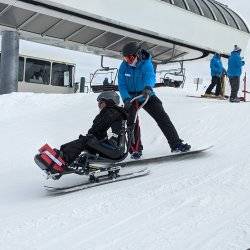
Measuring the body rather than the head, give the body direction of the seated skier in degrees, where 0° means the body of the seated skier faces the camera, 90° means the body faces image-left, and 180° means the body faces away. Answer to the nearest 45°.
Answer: approximately 90°

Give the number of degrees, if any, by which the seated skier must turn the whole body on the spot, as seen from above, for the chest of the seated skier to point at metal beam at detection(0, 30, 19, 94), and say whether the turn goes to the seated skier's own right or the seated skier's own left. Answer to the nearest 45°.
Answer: approximately 90° to the seated skier's own right

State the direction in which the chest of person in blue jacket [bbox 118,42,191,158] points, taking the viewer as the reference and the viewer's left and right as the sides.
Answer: facing the viewer and to the left of the viewer

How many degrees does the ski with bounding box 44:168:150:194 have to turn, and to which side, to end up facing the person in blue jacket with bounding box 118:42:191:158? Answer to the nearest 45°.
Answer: approximately 135° to its right

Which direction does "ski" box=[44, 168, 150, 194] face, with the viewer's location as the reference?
facing to the left of the viewer
